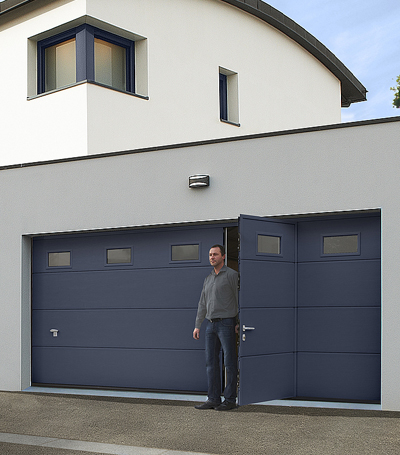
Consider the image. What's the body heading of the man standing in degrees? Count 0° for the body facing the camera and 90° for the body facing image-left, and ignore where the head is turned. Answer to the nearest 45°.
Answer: approximately 45°

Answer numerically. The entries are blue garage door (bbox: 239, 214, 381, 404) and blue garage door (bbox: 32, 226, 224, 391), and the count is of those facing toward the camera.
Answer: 2

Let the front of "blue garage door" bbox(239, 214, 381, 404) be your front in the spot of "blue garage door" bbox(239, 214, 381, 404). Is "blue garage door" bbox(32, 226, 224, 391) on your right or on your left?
on your right

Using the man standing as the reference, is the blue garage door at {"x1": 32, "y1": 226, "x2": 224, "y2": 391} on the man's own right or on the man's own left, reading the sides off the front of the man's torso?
on the man's own right

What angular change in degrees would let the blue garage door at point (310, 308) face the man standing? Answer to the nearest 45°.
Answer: approximately 90° to its right
